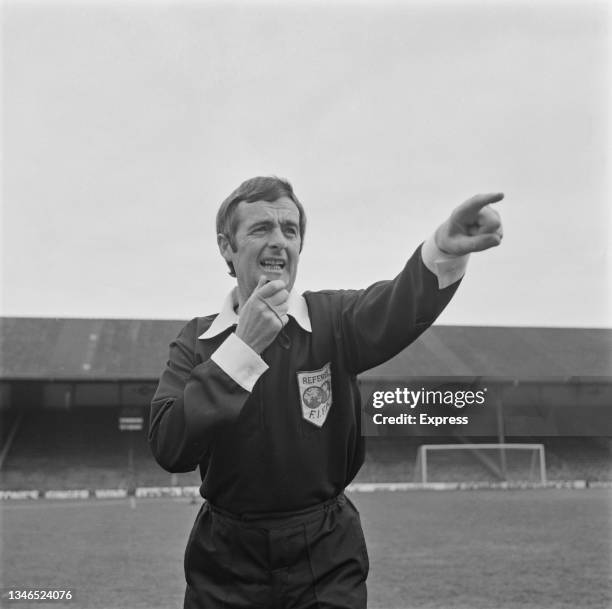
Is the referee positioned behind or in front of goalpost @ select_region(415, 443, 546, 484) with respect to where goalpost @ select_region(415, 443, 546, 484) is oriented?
in front

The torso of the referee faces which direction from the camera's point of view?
toward the camera

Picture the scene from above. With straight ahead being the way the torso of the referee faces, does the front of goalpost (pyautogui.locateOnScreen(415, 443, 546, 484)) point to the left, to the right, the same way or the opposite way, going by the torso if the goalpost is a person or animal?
the same way

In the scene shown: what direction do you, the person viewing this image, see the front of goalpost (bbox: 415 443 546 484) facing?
facing the viewer

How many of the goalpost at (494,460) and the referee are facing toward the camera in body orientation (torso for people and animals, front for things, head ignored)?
2

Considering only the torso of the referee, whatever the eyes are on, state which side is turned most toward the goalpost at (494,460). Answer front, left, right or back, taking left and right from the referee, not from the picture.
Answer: back

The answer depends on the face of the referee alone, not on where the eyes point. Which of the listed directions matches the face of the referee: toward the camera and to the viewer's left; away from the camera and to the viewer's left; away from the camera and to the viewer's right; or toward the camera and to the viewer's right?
toward the camera and to the viewer's right
